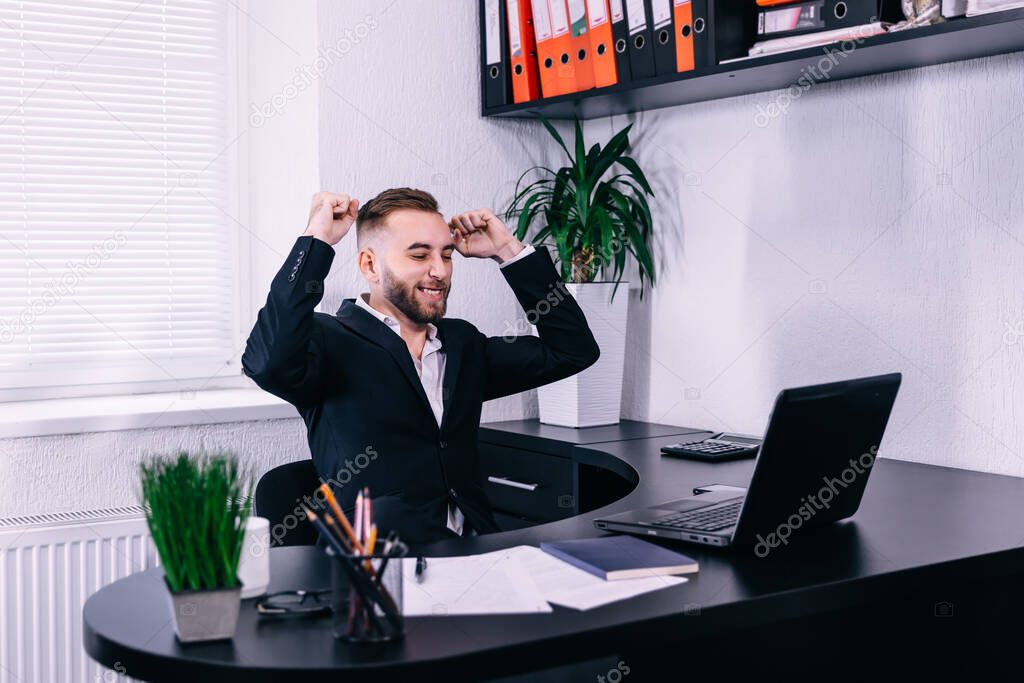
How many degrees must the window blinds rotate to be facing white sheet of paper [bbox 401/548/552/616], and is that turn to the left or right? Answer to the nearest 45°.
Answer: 0° — it already faces it

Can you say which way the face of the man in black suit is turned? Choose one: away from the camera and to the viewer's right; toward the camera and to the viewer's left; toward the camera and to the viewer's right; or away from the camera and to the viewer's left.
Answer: toward the camera and to the viewer's right

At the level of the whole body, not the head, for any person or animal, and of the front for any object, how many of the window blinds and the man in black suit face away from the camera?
0

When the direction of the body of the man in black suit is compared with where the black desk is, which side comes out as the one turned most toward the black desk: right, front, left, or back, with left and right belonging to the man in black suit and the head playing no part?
front

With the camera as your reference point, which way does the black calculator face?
facing the viewer and to the left of the viewer

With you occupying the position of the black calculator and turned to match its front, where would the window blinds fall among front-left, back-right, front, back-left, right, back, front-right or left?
front-right

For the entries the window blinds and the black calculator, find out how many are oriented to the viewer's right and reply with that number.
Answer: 0

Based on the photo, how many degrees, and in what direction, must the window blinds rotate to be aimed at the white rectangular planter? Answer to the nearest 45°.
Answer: approximately 90° to its left

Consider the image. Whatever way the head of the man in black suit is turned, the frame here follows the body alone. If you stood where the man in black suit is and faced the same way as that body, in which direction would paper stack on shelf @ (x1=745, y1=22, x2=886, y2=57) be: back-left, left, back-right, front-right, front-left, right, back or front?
front-left

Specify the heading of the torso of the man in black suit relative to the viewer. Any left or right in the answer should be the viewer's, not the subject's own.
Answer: facing the viewer and to the right of the viewer

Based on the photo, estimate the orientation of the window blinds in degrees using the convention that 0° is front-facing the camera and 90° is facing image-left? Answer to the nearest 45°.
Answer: approximately 0°

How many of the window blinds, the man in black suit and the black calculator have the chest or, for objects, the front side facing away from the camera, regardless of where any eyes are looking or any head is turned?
0

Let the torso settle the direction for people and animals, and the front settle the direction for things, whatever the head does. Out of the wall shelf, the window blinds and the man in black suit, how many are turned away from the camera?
0

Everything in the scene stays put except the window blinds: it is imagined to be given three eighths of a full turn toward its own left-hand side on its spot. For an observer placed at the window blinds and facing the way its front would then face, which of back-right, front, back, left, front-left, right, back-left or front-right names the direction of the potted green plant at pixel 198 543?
back-right
